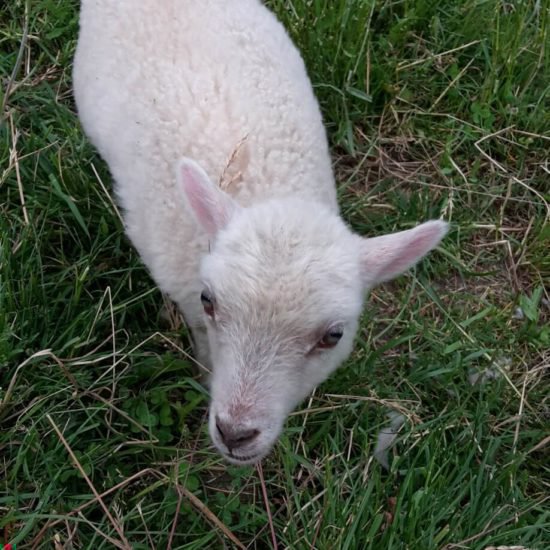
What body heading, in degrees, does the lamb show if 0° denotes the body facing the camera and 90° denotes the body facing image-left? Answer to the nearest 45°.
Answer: approximately 0°
